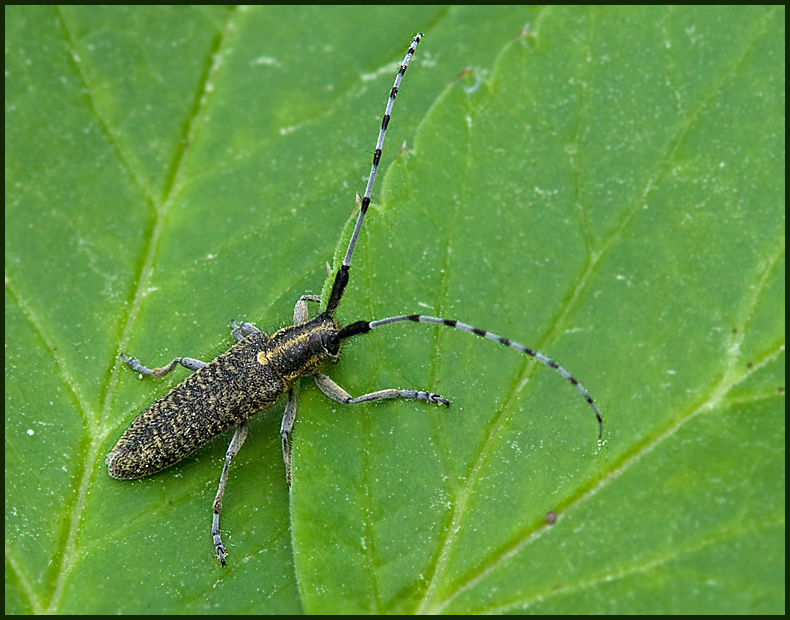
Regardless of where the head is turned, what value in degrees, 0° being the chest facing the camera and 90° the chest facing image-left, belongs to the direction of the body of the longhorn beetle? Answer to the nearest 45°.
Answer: approximately 225°
